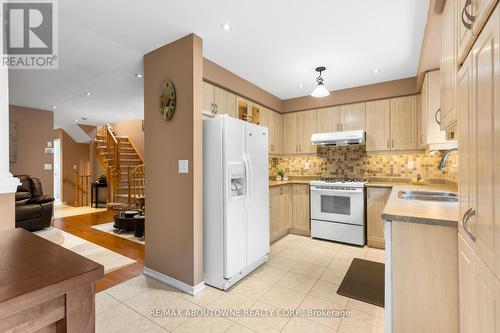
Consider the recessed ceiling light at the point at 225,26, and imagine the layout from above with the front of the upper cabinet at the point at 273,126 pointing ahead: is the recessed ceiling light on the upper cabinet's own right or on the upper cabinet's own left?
on the upper cabinet's own right

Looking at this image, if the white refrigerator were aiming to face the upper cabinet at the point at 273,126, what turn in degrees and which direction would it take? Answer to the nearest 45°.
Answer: approximately 90° to its left

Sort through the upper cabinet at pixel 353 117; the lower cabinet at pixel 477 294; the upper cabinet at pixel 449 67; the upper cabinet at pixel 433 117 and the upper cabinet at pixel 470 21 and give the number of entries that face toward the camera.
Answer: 1

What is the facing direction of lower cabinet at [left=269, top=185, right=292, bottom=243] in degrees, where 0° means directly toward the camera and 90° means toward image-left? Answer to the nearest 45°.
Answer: approximately 315°

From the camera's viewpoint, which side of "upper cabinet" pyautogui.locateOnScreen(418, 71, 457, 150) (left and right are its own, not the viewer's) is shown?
left

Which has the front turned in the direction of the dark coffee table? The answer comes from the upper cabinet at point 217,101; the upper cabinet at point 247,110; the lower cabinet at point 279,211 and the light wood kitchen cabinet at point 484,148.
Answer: the light wood kitchen cabinet

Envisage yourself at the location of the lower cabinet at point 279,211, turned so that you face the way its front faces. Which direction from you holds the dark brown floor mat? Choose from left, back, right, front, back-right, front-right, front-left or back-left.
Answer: front

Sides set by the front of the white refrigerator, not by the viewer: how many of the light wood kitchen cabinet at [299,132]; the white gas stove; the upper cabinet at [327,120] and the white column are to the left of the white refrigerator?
3

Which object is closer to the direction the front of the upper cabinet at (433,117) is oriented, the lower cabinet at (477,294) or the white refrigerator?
the white refrigerator

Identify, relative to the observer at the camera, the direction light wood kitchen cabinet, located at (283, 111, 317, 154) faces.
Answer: facing the viewer

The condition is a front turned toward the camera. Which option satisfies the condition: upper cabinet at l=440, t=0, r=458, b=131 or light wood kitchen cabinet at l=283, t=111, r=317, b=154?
the light wood kitchen cabinet

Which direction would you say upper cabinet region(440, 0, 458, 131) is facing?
to the viewer's left

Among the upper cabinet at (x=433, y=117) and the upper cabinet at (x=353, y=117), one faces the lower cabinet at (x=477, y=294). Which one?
the upper cabinet at (x=353, y=117)

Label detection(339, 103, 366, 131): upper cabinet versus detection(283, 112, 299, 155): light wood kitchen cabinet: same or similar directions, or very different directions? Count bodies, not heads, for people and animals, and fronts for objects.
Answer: same or similar directions

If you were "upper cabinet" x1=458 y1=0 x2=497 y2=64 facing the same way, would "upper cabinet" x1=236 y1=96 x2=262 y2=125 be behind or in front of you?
in front

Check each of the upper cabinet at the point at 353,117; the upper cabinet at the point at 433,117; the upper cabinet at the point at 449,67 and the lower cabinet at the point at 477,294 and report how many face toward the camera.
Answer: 1

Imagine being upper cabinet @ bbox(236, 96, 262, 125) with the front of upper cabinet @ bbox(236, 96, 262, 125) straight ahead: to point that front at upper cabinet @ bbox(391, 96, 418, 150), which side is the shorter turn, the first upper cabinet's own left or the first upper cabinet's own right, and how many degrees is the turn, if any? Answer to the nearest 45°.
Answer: approximately 45° to the first upper cabinet's own left
